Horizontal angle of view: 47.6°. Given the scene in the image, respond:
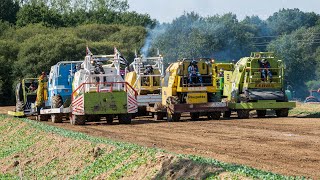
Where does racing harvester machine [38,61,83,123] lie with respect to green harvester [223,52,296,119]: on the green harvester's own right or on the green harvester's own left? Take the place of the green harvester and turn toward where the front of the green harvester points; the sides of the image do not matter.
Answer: on the green harvester's own right

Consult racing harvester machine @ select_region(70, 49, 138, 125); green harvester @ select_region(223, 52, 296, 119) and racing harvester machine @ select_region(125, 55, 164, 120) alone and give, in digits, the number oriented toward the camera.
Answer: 3

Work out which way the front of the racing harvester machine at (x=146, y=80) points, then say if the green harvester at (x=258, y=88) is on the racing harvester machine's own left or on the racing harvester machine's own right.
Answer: on the racing harvester machine's own left

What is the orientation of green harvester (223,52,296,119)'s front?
toward the camera

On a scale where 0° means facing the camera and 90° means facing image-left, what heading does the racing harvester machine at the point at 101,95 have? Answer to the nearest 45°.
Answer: approximately 0°

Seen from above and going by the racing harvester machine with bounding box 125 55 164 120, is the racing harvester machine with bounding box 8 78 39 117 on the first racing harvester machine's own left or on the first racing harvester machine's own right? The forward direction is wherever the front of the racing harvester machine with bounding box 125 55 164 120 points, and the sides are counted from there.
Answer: on the first racing harvester machine's own right

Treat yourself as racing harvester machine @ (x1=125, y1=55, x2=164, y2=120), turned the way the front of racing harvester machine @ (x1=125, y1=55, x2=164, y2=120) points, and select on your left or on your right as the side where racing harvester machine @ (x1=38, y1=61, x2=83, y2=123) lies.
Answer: on your right

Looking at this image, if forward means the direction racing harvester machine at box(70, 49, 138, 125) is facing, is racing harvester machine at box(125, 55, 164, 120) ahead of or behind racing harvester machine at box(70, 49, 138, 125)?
behind

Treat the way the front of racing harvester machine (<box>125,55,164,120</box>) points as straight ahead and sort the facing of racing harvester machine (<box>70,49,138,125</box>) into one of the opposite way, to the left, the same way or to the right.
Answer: the same way

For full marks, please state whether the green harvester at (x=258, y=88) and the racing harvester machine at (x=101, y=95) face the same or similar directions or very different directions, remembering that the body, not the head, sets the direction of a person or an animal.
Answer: same or similar directions

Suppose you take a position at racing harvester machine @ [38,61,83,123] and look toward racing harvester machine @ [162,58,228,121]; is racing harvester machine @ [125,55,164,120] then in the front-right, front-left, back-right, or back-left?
front-left

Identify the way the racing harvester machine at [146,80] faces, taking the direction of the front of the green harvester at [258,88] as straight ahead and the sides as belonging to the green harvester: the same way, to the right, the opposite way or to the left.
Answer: the same way
